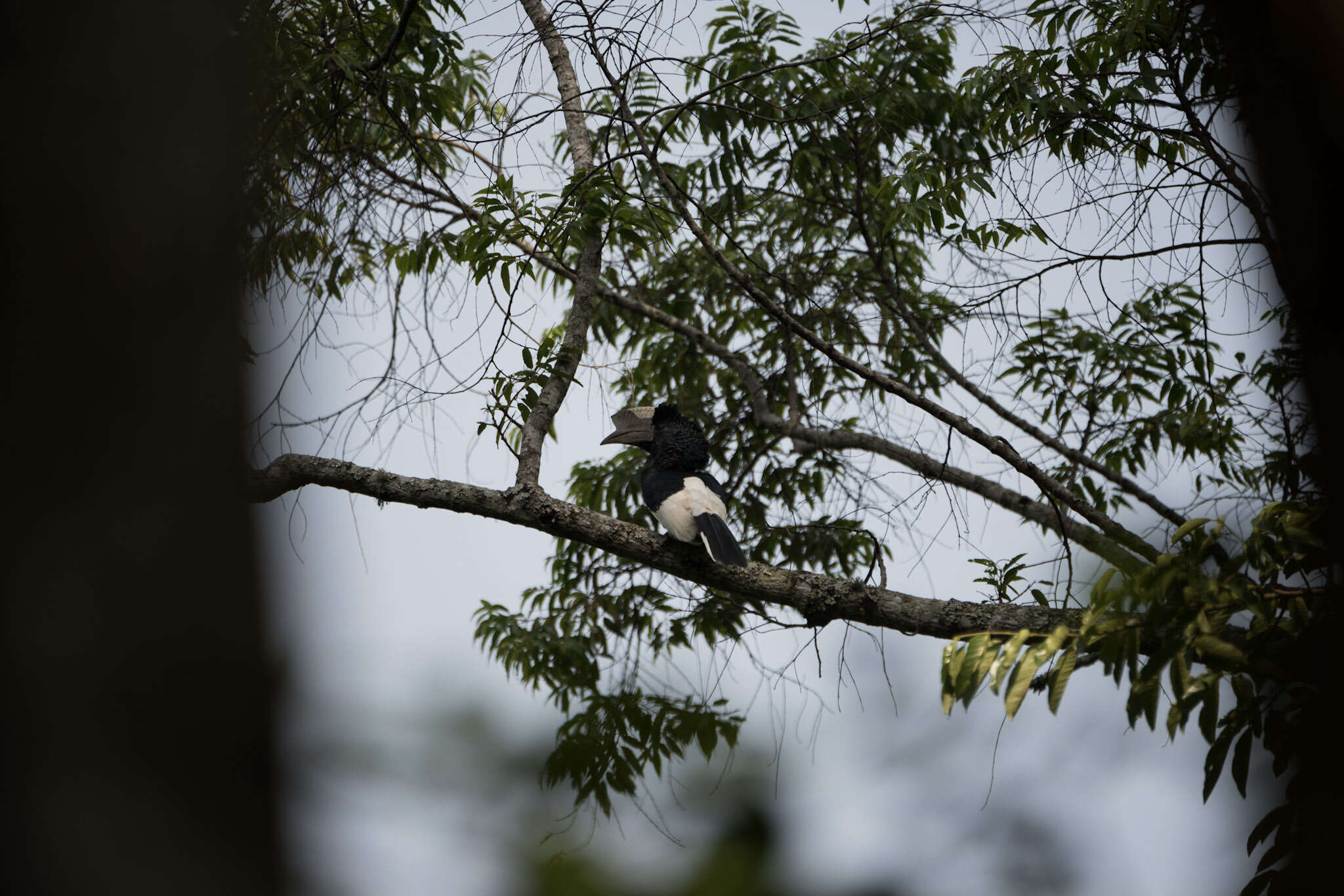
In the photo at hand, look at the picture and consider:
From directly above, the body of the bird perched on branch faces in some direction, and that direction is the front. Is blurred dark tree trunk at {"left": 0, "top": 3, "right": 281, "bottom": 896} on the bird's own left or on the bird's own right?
on the bird's own left

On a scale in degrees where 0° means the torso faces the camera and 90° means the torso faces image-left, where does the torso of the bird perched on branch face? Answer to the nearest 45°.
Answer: approximately 135°

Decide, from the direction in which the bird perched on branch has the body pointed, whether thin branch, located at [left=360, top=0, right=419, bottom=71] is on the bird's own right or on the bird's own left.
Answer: on the bird's own left
